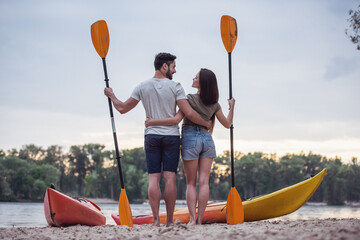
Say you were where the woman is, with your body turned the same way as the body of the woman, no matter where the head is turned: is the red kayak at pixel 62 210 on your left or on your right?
on your left

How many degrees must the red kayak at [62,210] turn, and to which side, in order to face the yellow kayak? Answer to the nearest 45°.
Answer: approximately 135° to its left

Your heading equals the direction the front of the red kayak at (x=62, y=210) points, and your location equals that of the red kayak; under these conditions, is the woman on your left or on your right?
on your left

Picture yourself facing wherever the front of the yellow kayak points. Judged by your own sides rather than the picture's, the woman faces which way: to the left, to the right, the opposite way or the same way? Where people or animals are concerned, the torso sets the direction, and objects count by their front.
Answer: to the left

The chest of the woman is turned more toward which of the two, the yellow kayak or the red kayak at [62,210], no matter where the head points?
the yellow kayak

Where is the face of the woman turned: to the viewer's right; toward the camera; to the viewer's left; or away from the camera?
to the viewer's left

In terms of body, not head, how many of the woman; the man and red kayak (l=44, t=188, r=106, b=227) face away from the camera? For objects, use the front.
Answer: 2

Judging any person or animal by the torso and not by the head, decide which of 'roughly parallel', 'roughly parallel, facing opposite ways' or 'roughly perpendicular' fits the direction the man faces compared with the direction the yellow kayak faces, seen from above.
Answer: roughly perpendicular

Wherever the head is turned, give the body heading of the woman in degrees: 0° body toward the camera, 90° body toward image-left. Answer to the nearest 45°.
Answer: approximately 180°

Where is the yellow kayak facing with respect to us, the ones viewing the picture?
facing to the right of the viewer

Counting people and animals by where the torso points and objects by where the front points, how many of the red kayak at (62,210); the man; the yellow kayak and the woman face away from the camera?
2

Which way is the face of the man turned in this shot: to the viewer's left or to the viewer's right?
to the viewer's right

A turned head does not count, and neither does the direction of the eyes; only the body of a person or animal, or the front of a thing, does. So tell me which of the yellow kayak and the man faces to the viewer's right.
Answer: the yellow kayak

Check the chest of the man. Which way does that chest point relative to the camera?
away from the camera

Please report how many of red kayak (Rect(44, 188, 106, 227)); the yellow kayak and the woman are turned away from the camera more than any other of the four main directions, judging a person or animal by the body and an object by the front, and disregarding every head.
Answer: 1

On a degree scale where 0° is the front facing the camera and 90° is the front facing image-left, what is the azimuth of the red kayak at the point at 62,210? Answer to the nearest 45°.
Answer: approximately 45°
